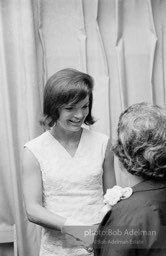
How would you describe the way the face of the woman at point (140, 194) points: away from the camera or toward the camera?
away from the camera

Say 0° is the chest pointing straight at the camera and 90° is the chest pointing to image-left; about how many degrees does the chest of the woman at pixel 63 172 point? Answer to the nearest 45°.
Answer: approximately 315°

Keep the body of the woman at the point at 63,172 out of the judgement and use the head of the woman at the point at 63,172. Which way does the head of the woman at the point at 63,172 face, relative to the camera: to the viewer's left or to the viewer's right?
to the viewer's right
